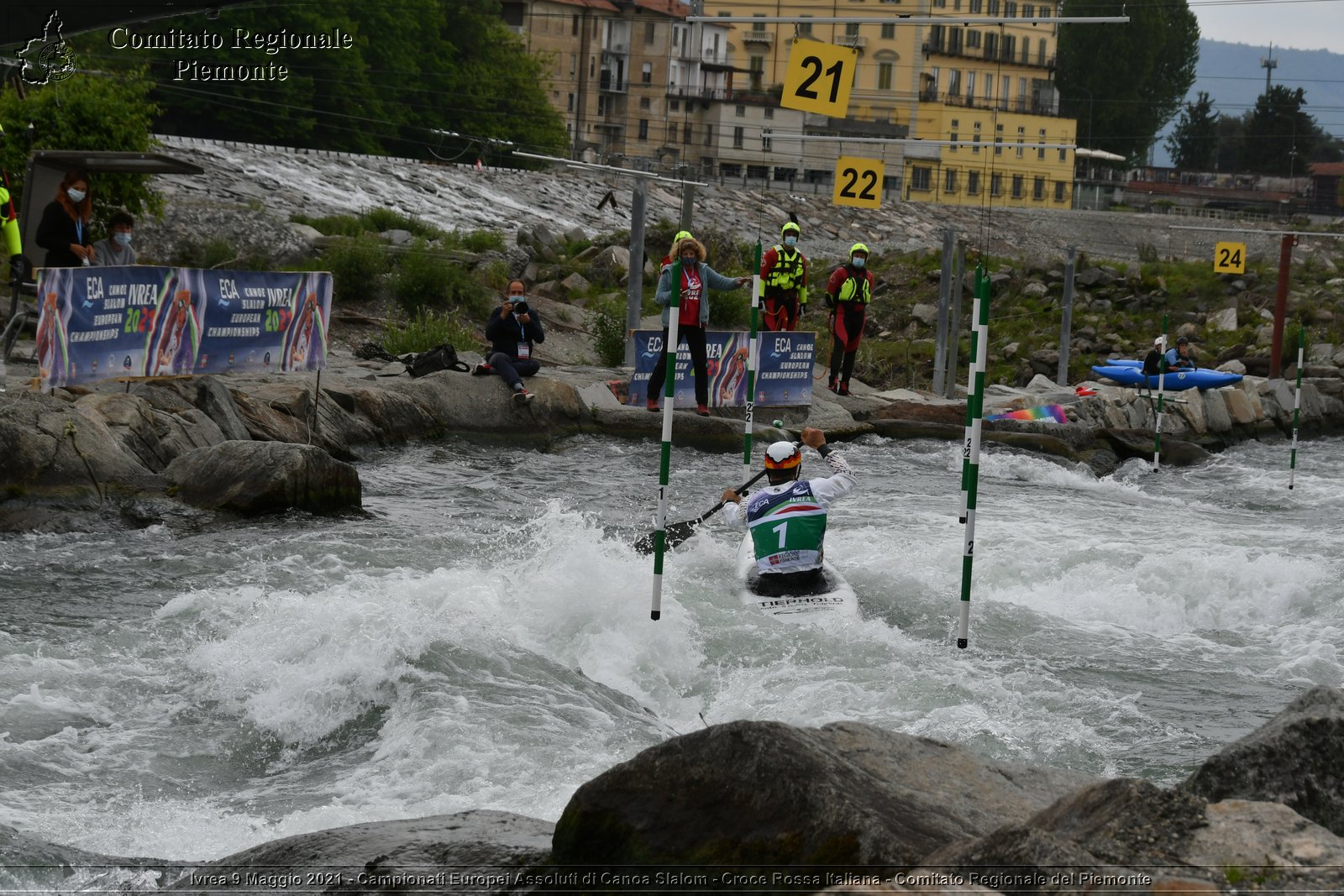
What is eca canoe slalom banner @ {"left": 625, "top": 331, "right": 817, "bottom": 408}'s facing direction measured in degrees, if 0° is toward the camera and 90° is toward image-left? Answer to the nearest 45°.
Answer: approximately 0°

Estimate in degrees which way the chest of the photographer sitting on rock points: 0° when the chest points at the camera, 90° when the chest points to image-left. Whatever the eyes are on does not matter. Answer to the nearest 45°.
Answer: approximately 0°

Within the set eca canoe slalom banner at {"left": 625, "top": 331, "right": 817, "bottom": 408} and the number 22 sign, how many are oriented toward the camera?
2

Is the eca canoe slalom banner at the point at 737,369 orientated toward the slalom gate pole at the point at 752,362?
yes

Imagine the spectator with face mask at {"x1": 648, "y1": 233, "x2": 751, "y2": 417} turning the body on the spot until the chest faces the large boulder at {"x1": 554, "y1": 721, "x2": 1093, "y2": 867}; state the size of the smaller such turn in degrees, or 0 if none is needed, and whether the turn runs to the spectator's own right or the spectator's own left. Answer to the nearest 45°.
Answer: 0° — they already face it

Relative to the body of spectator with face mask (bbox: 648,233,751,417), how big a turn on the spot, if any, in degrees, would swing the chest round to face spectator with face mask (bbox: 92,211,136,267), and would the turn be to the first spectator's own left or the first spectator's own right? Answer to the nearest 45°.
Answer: approximately 90° to the first spectator's own right

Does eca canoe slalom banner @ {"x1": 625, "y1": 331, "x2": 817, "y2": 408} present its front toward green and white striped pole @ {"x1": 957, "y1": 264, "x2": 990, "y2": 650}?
yes
